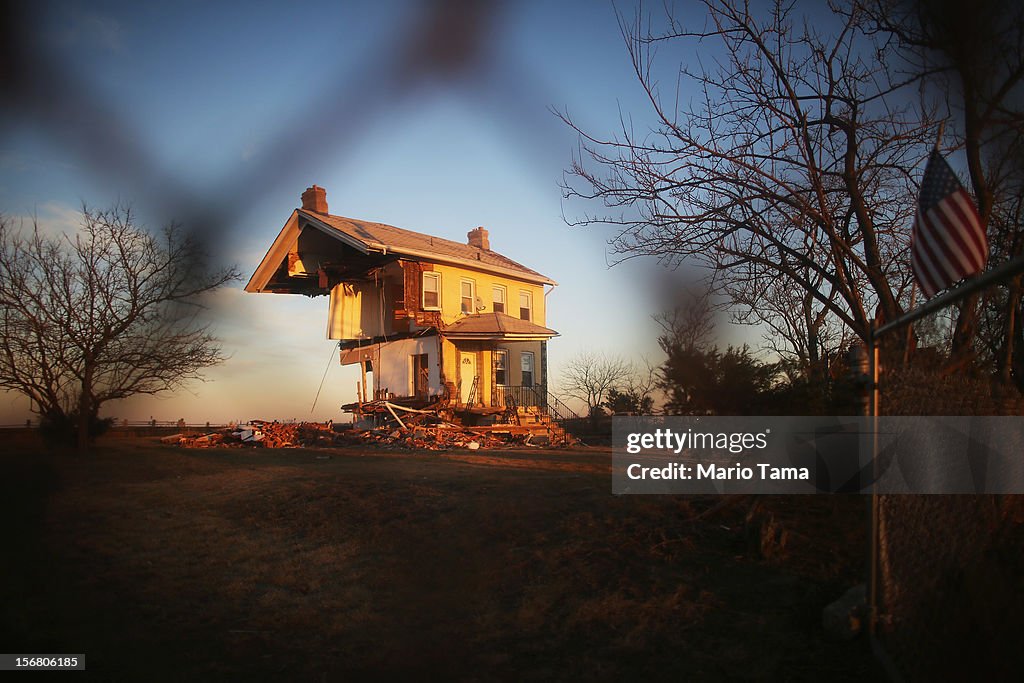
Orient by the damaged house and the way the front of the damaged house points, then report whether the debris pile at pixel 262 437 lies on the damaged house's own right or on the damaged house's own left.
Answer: on the damaged house's own right

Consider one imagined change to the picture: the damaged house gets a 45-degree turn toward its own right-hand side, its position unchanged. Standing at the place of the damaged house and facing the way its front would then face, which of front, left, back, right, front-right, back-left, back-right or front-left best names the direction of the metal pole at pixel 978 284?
front

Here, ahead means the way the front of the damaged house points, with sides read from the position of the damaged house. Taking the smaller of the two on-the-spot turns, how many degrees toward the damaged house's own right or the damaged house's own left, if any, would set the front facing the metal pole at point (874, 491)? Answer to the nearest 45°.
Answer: approximately 45° to the damaged house's own right

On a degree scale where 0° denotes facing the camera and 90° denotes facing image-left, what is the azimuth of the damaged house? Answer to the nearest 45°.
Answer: approximately 315°
